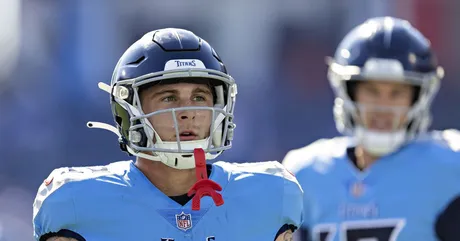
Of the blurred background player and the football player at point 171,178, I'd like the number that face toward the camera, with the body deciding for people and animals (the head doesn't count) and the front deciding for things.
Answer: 2

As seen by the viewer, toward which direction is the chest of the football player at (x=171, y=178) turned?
toward the camera

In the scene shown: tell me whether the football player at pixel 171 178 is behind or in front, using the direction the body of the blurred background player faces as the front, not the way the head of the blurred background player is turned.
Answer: in front

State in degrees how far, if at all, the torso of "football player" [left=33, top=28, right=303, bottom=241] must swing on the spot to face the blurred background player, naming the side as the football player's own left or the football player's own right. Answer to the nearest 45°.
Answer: approximately 135° to the football player's own left

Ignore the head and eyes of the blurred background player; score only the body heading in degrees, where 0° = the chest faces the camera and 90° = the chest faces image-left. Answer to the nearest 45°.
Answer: approximately 0°

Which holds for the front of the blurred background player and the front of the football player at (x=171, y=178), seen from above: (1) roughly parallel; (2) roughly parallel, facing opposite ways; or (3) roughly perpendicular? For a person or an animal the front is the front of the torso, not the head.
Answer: roughly parallel
